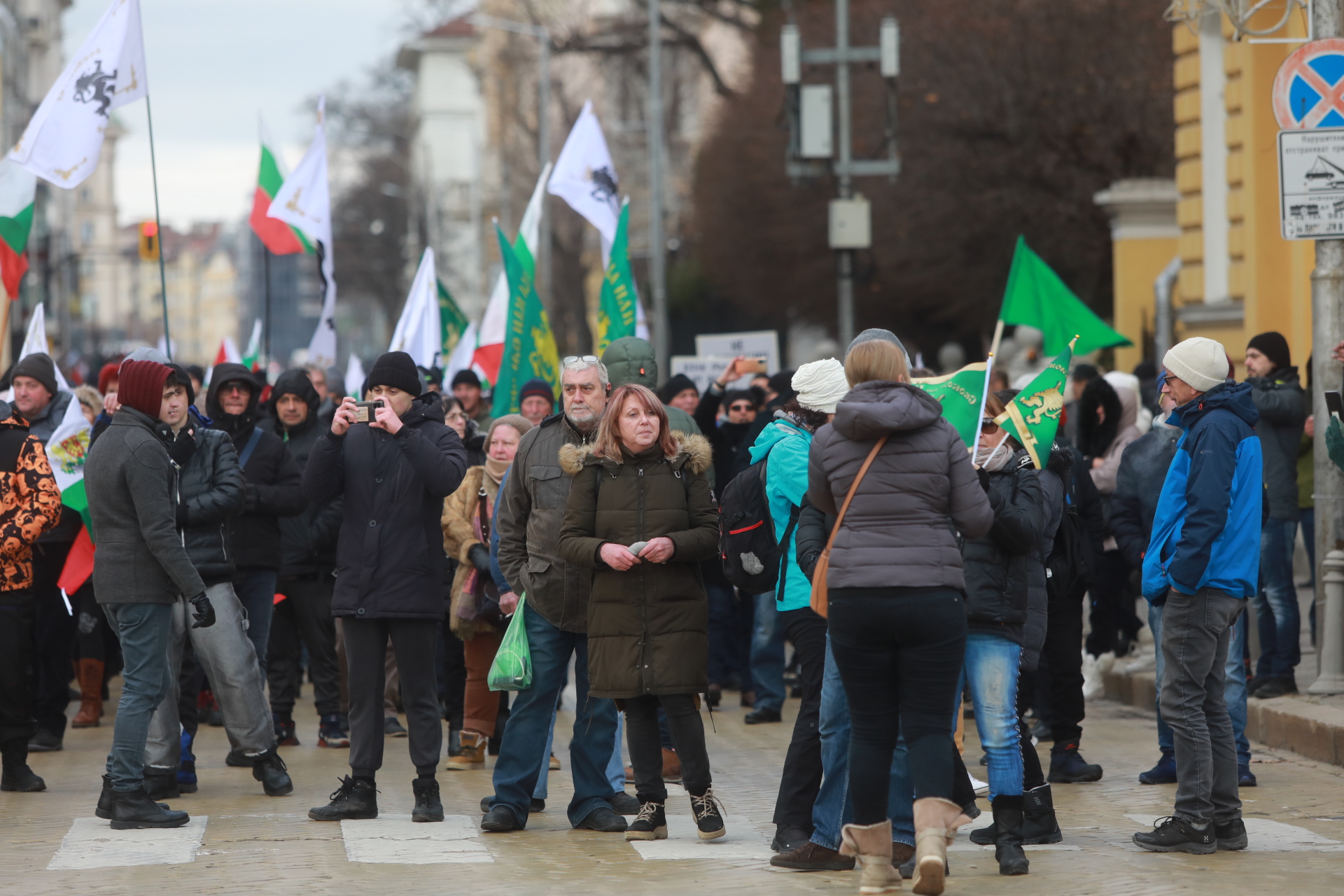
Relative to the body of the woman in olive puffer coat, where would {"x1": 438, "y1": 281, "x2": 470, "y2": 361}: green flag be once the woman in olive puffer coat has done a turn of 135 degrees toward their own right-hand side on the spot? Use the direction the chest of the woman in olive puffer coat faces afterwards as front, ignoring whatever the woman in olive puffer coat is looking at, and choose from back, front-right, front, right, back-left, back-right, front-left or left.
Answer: front-right

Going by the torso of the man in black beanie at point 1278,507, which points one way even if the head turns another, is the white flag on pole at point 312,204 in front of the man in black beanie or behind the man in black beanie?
in front

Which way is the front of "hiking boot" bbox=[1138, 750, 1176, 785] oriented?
to the viewer's left

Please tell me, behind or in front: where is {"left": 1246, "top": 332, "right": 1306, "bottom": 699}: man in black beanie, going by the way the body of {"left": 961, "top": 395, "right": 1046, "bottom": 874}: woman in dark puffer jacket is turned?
behind

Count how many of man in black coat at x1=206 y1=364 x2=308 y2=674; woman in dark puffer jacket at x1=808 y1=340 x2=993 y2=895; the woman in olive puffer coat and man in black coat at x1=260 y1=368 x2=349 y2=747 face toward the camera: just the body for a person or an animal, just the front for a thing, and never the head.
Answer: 3

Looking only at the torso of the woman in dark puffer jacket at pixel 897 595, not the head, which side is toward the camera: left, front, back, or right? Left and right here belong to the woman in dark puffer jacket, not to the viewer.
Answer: back

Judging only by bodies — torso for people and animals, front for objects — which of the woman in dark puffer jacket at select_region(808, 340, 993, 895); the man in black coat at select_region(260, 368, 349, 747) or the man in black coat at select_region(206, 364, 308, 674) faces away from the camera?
the woman in dark puffer jacket

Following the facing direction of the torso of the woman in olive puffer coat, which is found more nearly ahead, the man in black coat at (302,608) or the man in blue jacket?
the man in blue jacket

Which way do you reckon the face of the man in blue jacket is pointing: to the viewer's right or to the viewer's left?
to the viewer's left

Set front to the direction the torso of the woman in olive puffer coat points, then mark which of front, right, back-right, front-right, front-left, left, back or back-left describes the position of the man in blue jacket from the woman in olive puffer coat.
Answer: left
